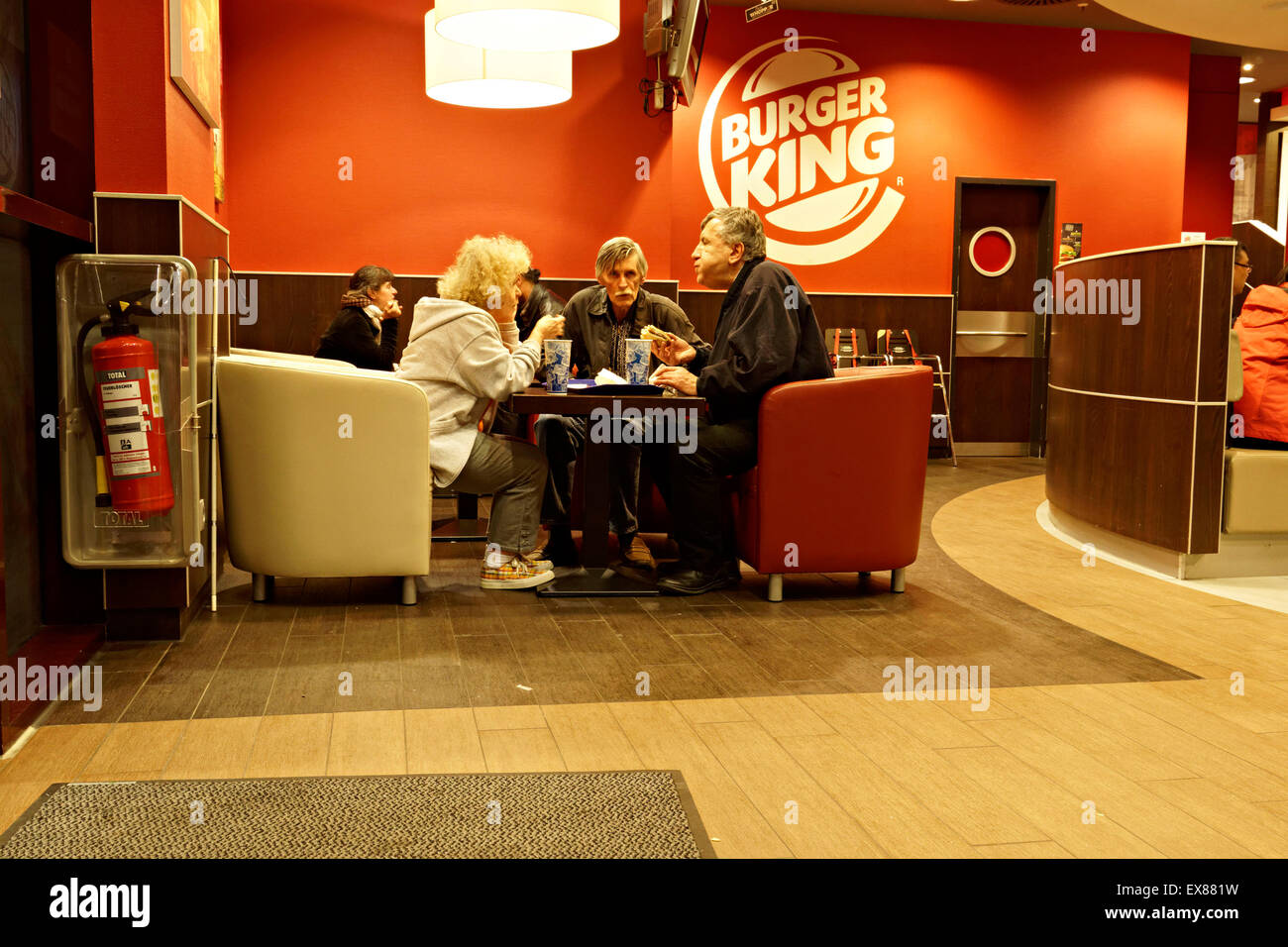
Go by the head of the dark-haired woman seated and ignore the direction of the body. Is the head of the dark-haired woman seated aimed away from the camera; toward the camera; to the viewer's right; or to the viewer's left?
to the viewer's right

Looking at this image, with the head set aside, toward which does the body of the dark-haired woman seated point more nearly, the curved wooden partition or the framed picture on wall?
the curved wooden partition

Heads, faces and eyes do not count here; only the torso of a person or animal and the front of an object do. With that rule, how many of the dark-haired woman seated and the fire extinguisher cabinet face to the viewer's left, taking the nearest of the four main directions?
0

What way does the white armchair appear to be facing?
to the viewer's right

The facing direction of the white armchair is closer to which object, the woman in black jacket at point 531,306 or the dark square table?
the dark square table

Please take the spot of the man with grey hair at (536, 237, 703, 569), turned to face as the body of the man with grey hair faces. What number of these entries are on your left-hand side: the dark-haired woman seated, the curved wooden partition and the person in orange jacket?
2

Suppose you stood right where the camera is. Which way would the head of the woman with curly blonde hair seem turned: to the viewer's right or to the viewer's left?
to the viewer's right

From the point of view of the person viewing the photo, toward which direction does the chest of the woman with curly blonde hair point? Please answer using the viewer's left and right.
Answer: facing to the right of the viewer

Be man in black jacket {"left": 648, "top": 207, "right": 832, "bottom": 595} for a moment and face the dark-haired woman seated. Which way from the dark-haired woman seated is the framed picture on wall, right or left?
left

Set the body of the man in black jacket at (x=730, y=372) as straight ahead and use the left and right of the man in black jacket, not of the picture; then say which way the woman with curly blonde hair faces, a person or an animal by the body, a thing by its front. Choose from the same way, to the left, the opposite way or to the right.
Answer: the opposite way

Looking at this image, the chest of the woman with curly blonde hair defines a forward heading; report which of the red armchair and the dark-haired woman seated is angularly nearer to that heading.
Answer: the red armchair

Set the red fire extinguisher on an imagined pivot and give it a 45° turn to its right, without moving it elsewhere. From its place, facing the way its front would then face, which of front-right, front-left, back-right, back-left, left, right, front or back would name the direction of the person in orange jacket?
back-left

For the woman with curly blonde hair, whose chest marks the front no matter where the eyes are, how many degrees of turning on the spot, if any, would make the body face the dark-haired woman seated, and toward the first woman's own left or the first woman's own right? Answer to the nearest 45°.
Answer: approximately 90° to the first woman's own left

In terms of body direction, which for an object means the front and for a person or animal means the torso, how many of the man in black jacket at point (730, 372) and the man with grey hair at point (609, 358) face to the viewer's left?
1

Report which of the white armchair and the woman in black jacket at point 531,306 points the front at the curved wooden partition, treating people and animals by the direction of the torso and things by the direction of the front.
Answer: the white armchair

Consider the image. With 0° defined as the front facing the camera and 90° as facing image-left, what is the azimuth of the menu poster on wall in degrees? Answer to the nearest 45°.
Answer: approximately 0°

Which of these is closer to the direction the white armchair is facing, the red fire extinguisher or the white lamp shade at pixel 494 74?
the white lamp shade
